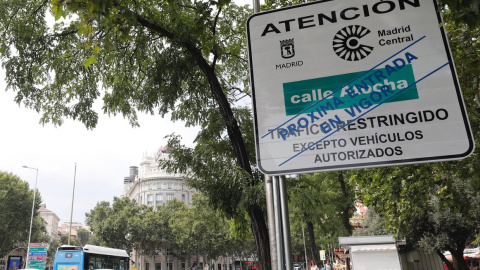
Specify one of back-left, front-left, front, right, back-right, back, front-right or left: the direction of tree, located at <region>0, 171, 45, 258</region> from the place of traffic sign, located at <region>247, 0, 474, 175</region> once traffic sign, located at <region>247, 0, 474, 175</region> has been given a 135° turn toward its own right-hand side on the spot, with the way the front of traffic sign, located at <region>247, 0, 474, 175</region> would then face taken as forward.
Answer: front

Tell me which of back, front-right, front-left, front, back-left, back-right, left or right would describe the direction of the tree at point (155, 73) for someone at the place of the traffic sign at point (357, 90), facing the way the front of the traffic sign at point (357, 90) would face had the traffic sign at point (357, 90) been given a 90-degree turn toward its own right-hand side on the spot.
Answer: front-right

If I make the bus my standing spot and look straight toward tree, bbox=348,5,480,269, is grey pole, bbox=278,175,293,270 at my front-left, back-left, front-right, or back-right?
front-right

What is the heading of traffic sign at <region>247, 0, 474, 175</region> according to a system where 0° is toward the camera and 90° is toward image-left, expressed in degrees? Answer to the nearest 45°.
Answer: approximately 0°
